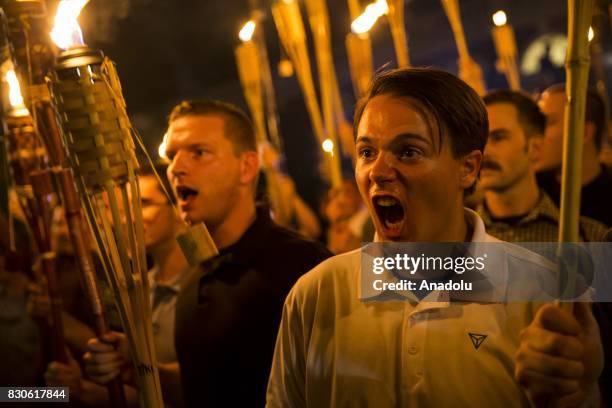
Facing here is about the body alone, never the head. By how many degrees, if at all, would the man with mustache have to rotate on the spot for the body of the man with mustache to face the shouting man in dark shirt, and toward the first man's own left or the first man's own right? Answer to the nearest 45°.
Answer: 0° — they already face them

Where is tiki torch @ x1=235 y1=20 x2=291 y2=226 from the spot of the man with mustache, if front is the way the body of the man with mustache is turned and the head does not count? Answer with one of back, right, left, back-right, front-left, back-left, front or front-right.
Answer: right

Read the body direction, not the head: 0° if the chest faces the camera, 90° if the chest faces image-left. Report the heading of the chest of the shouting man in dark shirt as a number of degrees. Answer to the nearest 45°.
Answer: approximately 45°

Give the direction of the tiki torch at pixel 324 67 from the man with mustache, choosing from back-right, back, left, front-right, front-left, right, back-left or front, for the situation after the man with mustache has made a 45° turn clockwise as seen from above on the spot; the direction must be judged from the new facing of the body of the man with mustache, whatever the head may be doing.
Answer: front-right

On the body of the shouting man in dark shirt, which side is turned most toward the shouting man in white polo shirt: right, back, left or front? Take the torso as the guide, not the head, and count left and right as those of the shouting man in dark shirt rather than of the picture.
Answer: left

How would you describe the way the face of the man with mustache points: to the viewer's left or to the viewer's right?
to the viewer's left

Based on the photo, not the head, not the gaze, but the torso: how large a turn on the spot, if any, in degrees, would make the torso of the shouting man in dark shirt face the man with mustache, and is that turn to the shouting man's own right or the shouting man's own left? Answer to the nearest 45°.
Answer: approximately 135° to the shouting man's own left

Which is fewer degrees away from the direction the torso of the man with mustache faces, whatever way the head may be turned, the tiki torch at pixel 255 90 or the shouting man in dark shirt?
the shouting man in dark shirt

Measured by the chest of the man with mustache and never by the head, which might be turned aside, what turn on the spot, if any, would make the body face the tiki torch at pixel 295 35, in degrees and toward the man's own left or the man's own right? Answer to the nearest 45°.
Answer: approximately 90° to the man's own right
